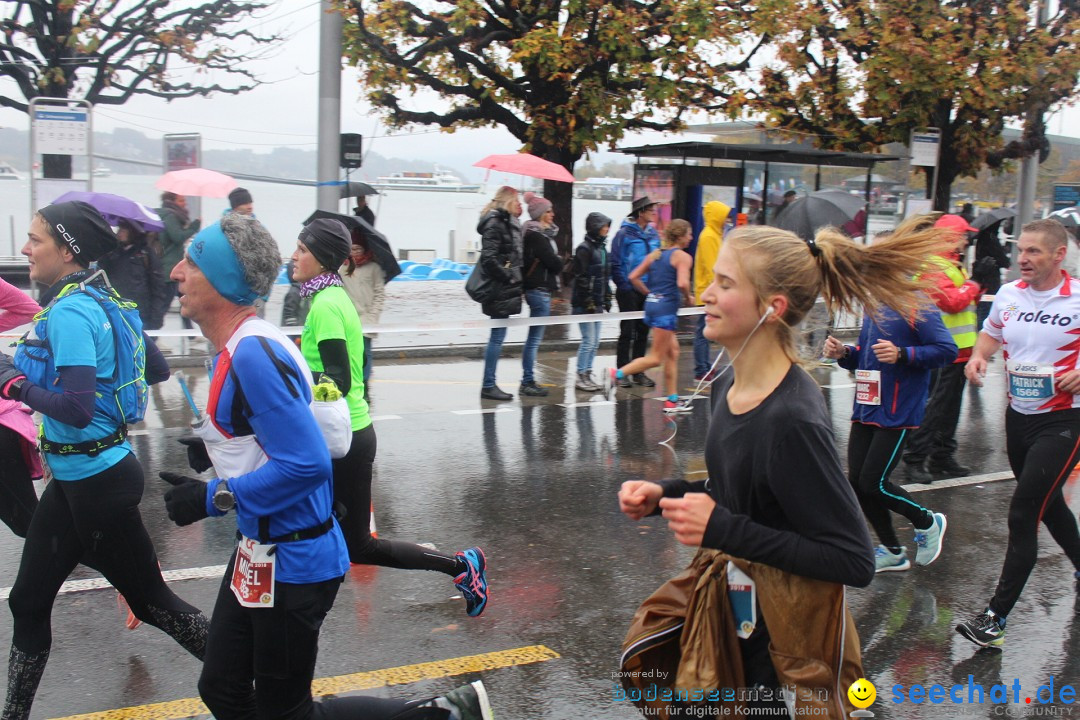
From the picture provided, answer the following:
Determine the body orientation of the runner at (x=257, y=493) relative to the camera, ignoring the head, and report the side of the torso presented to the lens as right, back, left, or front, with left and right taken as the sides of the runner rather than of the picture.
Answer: left

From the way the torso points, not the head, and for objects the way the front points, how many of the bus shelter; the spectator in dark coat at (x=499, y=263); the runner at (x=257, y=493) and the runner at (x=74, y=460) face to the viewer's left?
2

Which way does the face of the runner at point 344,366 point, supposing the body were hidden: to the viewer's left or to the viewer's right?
to the viewer's left

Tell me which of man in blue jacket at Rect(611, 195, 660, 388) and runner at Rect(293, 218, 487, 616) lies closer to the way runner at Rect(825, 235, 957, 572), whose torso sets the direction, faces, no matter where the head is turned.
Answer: the runner

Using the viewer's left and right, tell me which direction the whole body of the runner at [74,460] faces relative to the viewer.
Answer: facing to the left of the viewer

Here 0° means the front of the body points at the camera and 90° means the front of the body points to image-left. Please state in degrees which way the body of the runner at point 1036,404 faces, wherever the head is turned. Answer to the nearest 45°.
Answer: approximately 45°

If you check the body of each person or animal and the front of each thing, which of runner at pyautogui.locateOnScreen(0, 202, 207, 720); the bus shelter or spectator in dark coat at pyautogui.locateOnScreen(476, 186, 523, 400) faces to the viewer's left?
the runner

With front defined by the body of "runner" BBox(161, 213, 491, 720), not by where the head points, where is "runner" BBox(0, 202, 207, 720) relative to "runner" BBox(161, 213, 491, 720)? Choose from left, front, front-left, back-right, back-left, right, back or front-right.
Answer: front-right

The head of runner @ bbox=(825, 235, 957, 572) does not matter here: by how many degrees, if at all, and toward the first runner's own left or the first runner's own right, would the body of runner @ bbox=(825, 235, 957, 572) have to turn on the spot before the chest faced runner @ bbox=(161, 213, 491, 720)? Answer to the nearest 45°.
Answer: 0° — they already face them

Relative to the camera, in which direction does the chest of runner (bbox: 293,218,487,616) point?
to the viewer's left
